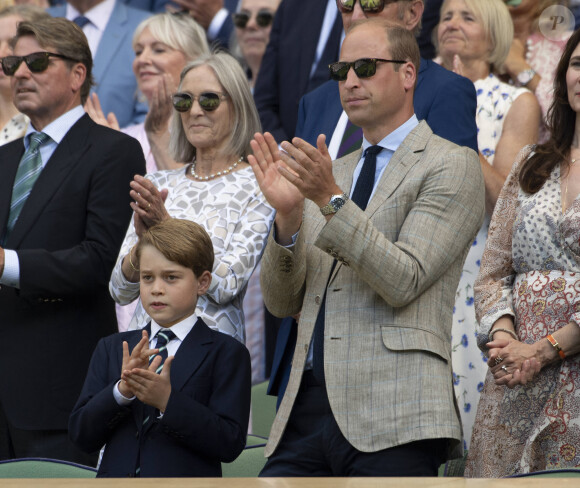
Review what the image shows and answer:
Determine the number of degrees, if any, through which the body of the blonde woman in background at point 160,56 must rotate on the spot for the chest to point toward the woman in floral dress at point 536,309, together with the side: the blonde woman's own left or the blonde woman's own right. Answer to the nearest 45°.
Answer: approximately 90° to the blonde woman's own left

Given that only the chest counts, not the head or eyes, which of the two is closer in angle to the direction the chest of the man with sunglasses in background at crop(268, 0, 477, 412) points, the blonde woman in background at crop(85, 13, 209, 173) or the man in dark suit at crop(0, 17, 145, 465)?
the man in dark suit

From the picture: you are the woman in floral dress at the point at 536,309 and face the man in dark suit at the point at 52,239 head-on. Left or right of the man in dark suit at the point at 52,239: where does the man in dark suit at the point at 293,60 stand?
right

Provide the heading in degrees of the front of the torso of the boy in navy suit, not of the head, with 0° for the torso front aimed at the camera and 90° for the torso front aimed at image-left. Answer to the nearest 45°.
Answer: approximately 45°

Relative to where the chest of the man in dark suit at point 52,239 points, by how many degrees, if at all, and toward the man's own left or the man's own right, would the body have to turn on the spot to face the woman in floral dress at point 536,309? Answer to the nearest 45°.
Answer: approximately 90° to the man's own left

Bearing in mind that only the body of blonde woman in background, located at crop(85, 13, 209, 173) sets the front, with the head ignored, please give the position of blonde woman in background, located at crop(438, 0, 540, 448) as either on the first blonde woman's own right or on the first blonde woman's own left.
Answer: on the first blonde woman's own left

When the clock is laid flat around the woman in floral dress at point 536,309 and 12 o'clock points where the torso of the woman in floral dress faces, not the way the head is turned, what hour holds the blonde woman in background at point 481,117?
The blonde woman in background is roughly at 4 o'clock from the woman in floral dress.

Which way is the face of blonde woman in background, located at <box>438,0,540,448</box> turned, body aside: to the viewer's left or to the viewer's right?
to the viewer's left

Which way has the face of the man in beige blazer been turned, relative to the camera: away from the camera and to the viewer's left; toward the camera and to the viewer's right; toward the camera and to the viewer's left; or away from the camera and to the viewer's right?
toward the camera and to the viewer's left

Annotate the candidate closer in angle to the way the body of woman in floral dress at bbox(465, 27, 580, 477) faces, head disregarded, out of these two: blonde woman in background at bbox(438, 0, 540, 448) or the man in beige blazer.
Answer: the man in beige blazer

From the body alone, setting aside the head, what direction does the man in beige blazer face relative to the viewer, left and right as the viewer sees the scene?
facing the viewer and to the left of the viewer
